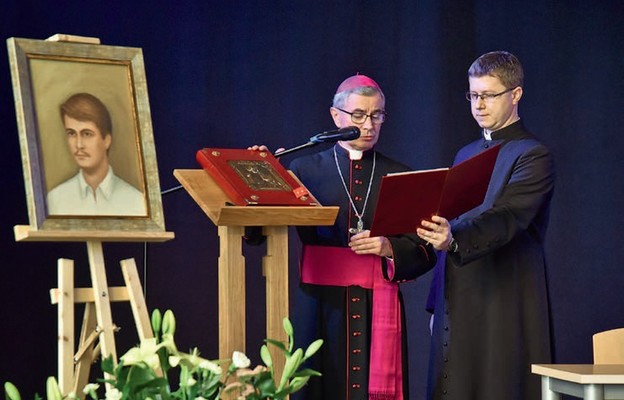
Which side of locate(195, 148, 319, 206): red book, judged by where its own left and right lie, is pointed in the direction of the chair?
left

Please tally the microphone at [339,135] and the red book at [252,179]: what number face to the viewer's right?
1

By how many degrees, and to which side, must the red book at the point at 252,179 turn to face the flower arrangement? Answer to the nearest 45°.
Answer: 0° — it already faces it

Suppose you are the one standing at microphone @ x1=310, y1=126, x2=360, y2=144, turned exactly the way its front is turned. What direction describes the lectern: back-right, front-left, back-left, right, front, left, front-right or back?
back-right

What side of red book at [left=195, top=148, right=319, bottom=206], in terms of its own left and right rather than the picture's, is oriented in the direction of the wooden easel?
right

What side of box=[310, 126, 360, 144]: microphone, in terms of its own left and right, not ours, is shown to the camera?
right

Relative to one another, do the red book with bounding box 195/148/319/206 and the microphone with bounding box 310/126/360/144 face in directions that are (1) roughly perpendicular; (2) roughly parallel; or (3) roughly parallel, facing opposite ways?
roughly perpendicular

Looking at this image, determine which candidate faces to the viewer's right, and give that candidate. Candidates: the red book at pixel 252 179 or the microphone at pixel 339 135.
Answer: the microphone

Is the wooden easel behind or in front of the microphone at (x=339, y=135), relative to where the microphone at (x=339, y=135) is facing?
behind

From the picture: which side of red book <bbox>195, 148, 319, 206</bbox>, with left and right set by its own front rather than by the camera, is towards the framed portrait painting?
right

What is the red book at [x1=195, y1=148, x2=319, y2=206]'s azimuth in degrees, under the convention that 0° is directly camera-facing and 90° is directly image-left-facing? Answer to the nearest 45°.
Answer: approximately 0°
